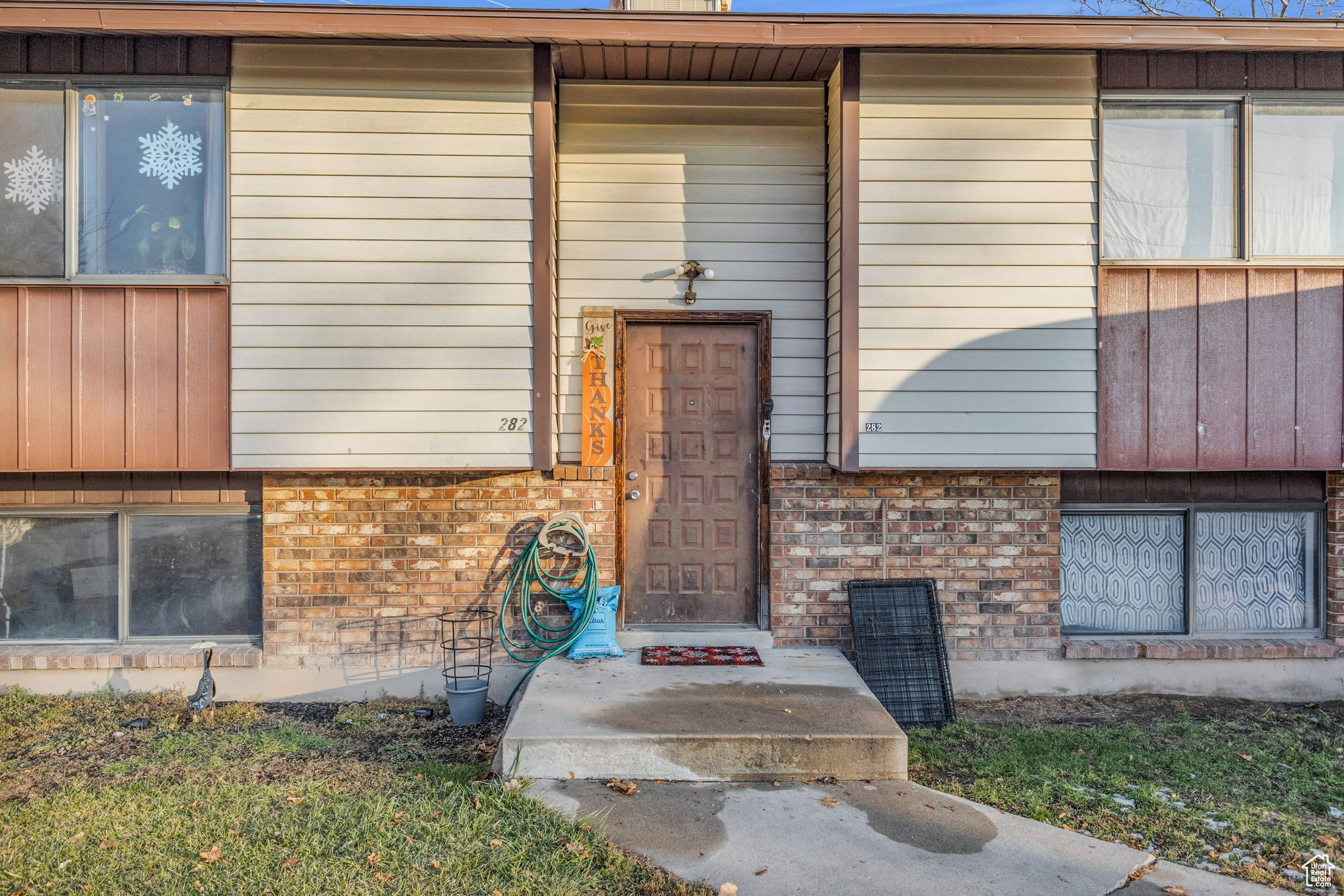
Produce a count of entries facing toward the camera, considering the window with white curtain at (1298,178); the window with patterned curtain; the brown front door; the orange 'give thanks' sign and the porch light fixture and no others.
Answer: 5

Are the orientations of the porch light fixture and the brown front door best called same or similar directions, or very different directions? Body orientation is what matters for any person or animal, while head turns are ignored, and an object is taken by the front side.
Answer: same or similar directions

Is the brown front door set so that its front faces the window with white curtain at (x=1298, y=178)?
no

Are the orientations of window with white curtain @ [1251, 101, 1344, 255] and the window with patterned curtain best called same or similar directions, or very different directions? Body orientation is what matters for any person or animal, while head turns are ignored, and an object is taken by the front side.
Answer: same or similar directions

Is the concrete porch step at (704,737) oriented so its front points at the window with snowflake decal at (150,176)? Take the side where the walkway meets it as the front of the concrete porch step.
no

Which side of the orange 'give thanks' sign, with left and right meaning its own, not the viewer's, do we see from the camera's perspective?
front

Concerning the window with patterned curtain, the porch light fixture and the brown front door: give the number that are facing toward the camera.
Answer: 3

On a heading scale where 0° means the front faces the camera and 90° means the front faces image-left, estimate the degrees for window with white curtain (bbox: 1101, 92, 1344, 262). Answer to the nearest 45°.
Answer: approximately 0°

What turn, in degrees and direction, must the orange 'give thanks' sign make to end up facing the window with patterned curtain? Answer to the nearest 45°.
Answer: approximately 90° to its left

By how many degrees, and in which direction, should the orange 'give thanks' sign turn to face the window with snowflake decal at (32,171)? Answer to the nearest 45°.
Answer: approximately 90° to its right

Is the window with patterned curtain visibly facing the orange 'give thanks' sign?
no

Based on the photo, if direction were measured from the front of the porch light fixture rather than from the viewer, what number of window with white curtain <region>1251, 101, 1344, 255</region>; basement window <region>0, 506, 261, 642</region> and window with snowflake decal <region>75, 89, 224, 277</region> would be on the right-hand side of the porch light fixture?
2

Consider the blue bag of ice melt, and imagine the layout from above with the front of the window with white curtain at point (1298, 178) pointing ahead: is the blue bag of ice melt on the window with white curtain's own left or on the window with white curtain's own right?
on the window with white curtain's own right
